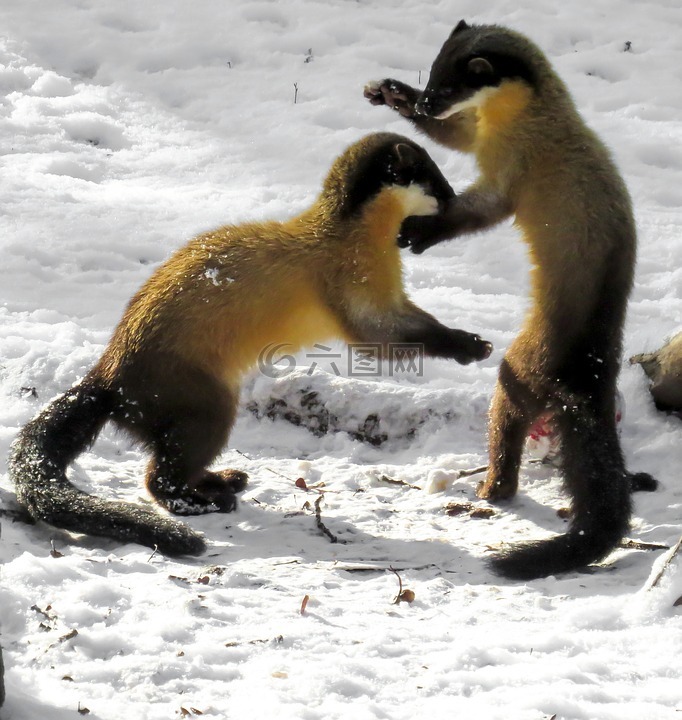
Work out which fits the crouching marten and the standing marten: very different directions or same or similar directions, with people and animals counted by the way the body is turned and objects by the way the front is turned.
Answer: very different directions

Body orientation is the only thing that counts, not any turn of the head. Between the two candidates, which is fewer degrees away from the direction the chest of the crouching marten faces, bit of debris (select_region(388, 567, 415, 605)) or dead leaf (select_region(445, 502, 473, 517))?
the dead leaf

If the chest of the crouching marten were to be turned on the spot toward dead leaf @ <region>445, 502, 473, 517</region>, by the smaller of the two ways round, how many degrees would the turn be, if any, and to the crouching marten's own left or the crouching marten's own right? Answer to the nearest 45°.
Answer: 0° — it already faces it

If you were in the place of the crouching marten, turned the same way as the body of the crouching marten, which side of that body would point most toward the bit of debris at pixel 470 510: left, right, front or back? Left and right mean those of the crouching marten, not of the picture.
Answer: front

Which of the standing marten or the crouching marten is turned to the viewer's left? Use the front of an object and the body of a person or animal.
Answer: the standing marten

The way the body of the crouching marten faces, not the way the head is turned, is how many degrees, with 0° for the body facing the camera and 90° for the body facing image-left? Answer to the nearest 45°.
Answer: approximately 270°

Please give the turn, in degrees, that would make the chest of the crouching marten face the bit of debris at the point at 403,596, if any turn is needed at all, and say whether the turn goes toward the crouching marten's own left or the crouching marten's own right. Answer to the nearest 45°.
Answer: approximately 45° to the crouching marten's own right

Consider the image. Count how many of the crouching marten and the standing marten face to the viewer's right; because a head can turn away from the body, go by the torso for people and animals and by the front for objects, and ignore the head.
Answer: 1

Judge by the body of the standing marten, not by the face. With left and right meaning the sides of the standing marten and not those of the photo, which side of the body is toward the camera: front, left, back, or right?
left

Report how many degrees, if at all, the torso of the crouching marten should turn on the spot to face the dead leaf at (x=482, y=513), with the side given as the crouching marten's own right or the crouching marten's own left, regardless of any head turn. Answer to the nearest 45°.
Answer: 0° — it already faces it

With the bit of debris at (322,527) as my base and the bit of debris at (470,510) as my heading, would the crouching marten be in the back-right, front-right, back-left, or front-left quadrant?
back-left
